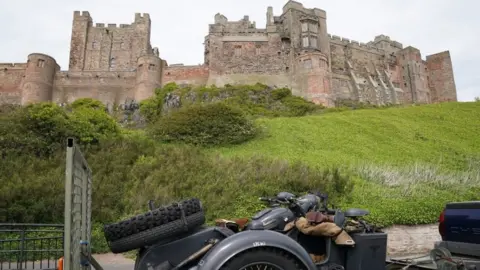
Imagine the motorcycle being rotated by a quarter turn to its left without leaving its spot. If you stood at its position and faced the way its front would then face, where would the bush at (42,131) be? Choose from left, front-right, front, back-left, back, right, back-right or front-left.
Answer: front-left

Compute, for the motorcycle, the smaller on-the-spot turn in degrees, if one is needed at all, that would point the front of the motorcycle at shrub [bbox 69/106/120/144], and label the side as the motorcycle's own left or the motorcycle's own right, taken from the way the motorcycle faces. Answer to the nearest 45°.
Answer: approximately 135° to the motorcycle's own left

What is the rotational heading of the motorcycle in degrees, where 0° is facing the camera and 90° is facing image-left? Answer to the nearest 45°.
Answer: approximately 270°

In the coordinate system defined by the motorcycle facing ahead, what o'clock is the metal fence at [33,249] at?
The metal fence is roughly at 7 o'clock from the motorcycle.

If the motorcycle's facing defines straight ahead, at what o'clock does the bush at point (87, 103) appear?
The bush is roughly at 8 o'clock from the motorcycle.

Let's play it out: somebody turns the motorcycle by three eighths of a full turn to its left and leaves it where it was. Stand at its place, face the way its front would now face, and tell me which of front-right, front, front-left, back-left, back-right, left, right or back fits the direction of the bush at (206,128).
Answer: front-right

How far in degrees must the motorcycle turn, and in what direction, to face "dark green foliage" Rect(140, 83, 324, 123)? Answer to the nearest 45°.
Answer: approximately 90° to its left
